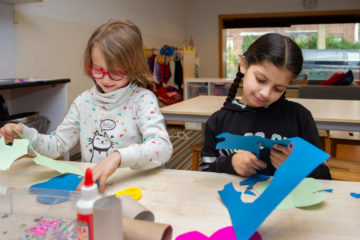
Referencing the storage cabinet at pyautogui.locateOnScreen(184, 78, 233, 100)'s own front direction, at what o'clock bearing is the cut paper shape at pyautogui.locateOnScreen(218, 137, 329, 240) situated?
The cut paper shape is roughly at 12 o'clock from the storage cabinet.

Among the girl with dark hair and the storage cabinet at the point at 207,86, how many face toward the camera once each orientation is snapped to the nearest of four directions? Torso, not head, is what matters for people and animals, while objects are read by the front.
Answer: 2

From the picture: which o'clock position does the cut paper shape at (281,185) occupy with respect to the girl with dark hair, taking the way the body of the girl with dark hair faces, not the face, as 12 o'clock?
The cut paper shape is roughly at 12 o'clock from the girl with dark hair.

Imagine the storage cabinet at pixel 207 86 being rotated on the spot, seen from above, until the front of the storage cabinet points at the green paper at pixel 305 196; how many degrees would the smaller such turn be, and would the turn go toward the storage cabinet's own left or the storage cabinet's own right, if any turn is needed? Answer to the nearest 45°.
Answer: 0° — it already faces it

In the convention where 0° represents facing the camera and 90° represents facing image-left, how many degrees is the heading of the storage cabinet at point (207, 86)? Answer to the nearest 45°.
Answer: approximately 0°

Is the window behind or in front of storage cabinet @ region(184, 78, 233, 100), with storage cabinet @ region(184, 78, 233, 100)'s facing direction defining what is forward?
behind
